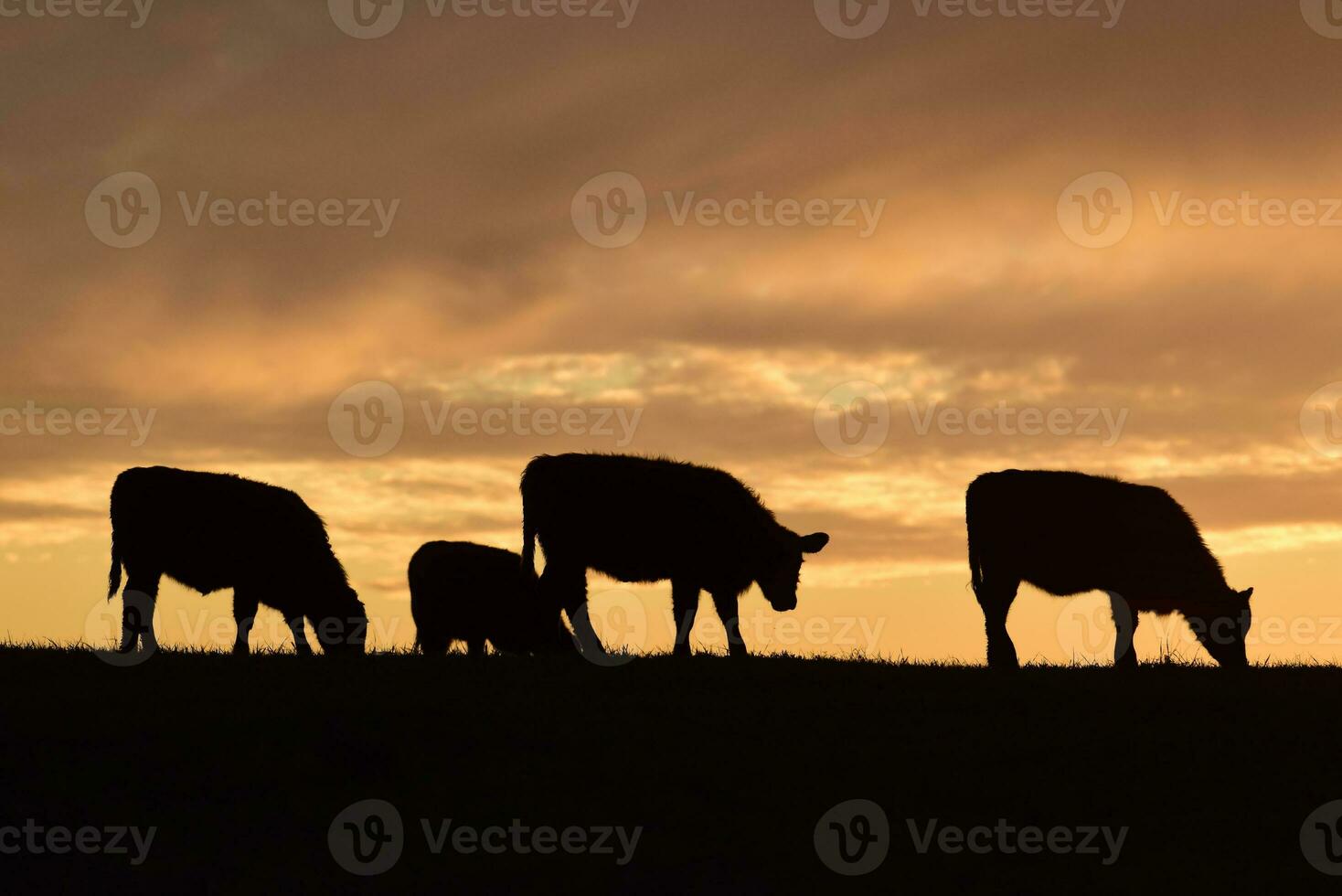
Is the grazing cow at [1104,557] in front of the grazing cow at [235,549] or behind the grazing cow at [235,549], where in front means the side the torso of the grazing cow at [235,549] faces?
in front

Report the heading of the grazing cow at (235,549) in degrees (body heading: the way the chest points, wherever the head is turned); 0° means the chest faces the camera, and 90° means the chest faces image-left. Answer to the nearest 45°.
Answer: approximately 270°

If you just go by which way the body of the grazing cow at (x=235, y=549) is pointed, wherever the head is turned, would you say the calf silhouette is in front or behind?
in front

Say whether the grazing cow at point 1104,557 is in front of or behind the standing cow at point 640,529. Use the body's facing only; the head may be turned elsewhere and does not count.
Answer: in front

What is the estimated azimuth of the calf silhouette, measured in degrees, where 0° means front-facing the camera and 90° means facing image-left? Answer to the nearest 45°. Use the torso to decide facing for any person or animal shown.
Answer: approximately 270°

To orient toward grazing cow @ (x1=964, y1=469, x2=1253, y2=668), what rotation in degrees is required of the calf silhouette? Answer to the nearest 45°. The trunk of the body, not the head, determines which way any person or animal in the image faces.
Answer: approximately 45° to its right

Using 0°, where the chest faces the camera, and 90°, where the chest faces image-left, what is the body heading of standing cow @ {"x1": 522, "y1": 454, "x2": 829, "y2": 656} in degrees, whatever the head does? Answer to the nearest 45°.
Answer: approximately 270°

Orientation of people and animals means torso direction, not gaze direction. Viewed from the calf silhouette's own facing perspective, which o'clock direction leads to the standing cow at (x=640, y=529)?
The standing cow is roughly at 2 o'clock from the calf silhouette.

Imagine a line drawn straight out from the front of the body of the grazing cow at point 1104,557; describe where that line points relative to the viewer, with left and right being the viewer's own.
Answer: facing to the right of the viewer
